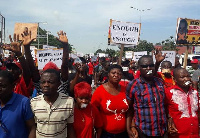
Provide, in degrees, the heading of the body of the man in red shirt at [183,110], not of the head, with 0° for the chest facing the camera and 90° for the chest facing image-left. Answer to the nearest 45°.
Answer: approximately 315°

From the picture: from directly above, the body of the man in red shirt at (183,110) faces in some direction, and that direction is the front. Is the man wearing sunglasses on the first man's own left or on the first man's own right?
on the first man's own right

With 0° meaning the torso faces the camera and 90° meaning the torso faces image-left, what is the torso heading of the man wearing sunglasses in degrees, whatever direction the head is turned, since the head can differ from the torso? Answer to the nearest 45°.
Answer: approximately 0°

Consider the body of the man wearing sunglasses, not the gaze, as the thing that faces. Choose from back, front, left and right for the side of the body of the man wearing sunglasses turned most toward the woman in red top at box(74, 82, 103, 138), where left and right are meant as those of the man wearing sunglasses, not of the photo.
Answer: right

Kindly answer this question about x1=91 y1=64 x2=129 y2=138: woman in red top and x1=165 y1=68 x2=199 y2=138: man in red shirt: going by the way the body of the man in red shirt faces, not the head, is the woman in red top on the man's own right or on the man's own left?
on the man's own right

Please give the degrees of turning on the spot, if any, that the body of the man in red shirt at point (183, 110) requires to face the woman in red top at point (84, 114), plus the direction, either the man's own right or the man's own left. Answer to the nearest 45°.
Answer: approximately 90° to the man's own right
